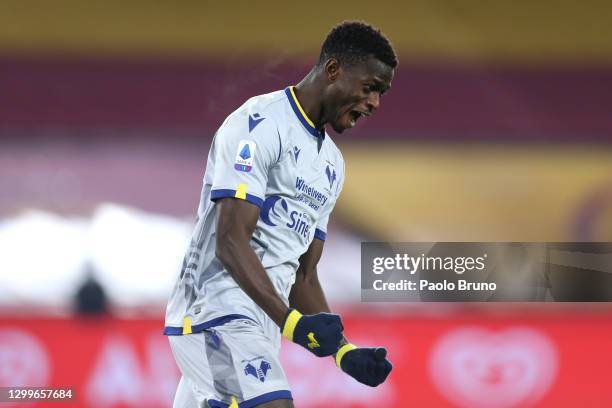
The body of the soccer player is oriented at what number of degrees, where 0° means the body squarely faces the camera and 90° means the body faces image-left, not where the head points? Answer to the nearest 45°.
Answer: approximately 315°
